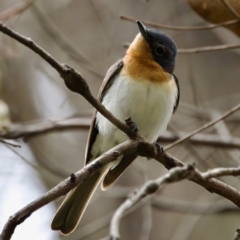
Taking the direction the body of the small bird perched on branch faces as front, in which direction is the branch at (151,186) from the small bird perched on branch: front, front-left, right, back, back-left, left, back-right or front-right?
front

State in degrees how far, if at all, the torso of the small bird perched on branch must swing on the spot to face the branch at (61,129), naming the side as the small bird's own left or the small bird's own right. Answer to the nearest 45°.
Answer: approximately 135° to the small bird's own right

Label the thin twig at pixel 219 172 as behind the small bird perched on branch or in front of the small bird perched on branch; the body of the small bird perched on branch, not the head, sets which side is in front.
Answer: in front

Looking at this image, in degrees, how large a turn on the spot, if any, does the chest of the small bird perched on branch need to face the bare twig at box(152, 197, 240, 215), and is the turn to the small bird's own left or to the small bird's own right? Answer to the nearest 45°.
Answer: approximately 135° to the small bird's own left

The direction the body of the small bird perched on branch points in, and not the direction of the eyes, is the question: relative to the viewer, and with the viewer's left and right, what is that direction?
facing the viewer
